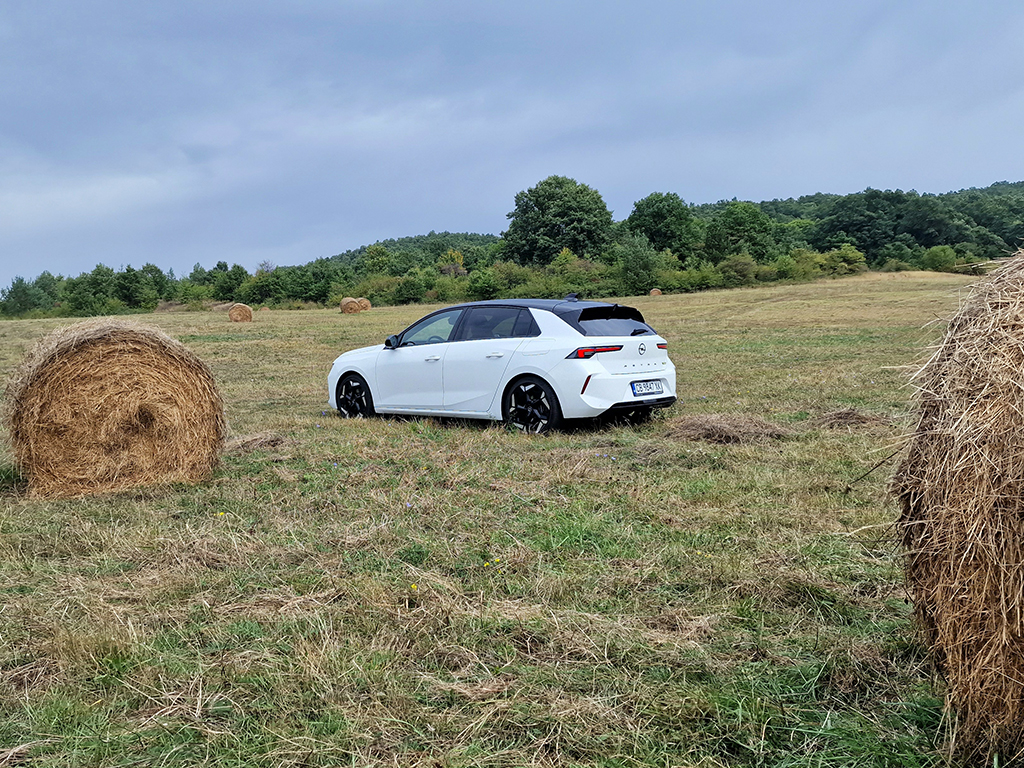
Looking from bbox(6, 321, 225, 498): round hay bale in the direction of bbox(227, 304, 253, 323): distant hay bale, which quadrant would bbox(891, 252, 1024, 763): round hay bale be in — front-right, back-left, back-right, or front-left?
back-right

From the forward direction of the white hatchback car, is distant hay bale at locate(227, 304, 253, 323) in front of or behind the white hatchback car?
in front

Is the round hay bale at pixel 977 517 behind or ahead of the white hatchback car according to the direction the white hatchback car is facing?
behind

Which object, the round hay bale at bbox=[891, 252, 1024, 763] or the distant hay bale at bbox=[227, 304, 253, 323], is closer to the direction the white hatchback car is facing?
the distant hay bale

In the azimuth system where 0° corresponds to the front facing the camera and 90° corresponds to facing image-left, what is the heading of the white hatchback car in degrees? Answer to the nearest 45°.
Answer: approximately 135°

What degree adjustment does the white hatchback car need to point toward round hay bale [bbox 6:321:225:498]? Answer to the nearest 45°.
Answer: approximately 90° to its left

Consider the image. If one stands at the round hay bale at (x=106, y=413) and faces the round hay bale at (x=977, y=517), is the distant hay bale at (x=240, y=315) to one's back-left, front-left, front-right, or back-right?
back-left

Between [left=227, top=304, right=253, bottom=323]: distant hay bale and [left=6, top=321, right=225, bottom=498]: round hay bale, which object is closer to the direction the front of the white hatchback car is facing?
the distant hay bale
